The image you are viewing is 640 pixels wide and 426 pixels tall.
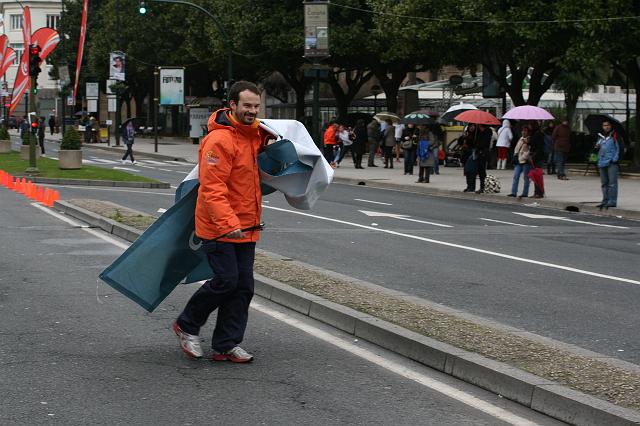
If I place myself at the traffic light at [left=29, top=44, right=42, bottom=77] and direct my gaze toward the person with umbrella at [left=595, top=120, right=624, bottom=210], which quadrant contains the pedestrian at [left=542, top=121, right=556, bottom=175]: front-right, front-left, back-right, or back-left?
front-left

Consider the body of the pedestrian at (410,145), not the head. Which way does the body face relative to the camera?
toward the camera

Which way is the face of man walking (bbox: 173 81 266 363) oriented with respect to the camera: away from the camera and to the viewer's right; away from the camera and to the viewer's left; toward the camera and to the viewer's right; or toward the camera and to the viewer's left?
toward the camera and to the viewer's right

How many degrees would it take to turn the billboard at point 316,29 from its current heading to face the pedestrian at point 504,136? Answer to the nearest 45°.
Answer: approximately 90° to its left

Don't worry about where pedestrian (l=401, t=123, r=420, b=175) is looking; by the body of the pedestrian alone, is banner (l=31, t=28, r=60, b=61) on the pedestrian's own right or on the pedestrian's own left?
on the pedestrian's own right

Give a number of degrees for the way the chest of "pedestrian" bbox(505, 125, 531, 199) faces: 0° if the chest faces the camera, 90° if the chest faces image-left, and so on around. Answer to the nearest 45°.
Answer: approximately 45°

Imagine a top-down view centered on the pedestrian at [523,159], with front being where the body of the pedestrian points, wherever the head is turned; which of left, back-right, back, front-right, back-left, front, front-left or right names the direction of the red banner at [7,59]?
right

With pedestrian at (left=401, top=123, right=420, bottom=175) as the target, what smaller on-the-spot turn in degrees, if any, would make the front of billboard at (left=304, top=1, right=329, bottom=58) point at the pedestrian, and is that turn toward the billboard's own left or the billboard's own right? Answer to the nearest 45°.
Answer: approximately 45° to the billboard's own left

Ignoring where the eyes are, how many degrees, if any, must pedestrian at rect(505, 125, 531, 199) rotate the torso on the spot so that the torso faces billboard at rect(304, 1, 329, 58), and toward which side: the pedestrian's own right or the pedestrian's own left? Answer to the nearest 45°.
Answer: approximately 90° to the pedestrian's own right

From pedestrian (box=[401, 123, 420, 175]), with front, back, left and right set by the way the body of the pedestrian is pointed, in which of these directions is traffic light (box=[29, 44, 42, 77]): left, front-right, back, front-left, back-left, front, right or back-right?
front-right

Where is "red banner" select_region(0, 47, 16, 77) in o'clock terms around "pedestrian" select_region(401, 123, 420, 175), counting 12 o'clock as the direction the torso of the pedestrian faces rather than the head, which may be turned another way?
The red banner is roughly at 4 o'clock from the pedestrian.

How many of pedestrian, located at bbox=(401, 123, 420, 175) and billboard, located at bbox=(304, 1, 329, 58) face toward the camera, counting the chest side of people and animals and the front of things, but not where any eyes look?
2

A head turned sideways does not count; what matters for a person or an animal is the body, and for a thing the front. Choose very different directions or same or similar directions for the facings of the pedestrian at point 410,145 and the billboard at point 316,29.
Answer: same or similar directions

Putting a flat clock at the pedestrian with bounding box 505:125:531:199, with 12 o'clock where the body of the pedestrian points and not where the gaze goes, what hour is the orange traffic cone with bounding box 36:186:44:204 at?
The orange traffic cone is roughly at 1 o'clock from the pedestrian.

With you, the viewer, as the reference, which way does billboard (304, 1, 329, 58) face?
facing the viewer
